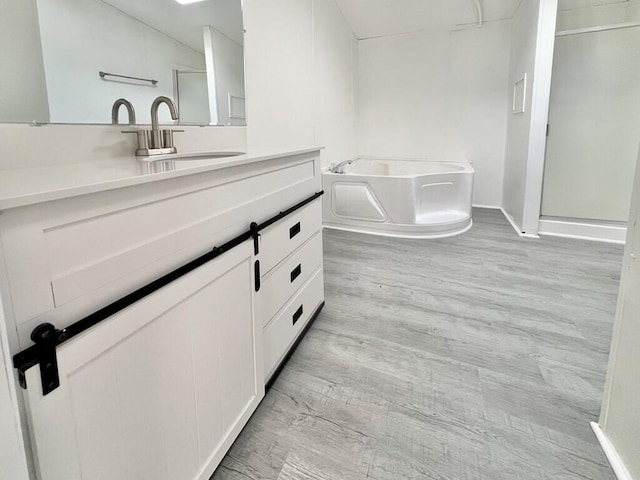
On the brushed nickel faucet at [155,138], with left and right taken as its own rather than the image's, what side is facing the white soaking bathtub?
left

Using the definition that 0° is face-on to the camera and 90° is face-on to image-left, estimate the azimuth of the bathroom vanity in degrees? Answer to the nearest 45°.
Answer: approximately 315°

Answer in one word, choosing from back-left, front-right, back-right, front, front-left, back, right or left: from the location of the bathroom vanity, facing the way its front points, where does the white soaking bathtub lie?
left

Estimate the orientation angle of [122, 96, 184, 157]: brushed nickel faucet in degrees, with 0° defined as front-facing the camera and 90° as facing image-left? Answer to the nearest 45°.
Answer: approximately 315°

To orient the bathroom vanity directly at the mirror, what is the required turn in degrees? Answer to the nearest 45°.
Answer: approximately 135° to its left
